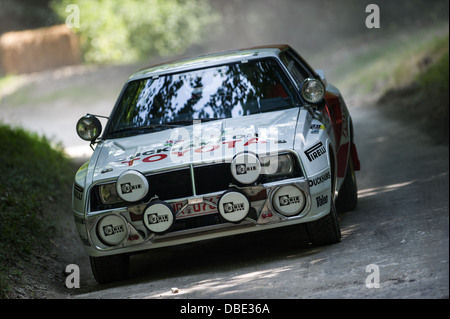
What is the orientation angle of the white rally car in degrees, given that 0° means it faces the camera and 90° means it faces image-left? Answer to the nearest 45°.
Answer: approximately 0°
